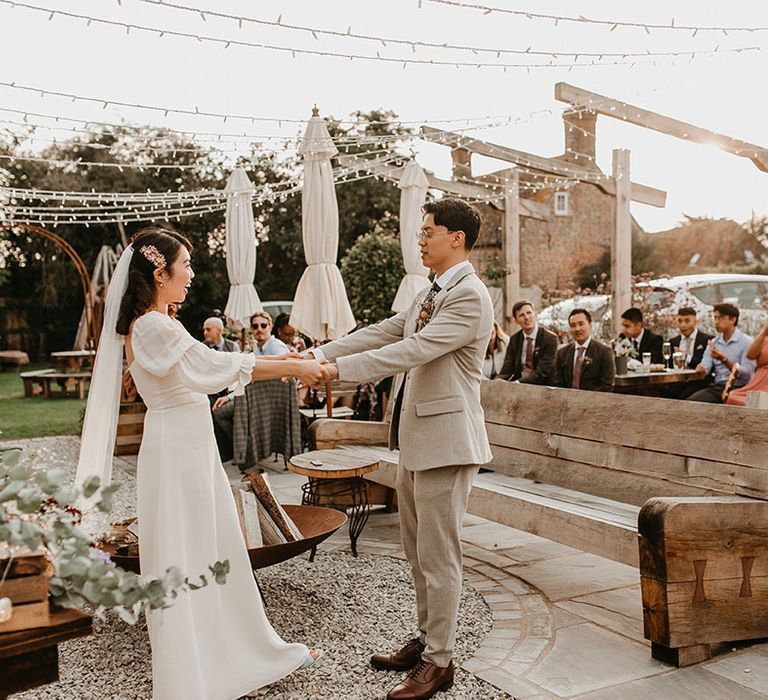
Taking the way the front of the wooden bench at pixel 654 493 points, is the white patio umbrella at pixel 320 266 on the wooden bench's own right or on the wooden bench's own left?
on the wooden bench's own right

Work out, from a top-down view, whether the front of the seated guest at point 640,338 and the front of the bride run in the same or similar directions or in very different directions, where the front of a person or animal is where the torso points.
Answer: very different directions

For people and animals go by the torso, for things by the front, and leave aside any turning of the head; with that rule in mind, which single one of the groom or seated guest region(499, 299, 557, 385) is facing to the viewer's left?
the groom

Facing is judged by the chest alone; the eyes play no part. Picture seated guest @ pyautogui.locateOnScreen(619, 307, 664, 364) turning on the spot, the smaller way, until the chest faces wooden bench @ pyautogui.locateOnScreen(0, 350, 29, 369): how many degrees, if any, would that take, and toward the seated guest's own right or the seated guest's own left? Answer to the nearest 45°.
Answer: approximately 90° to the seated guest's own right

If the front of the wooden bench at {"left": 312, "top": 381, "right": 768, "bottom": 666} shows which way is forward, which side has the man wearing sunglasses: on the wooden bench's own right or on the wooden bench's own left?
on the wooden bench's own right

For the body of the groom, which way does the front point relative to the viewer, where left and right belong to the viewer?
facing to the left of the viewer

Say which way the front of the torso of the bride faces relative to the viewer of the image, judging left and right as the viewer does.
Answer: facing to the right of the viewer

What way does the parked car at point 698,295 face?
to the viewer's left

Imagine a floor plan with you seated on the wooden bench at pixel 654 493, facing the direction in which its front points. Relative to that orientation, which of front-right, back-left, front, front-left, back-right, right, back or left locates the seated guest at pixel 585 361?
back-right
